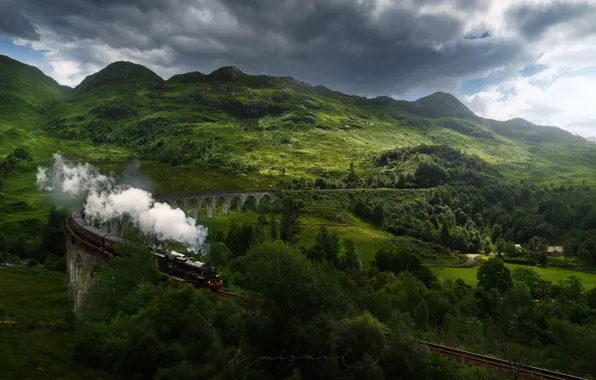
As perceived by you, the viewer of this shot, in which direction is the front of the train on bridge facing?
facing the viewer and to the right of the viewer

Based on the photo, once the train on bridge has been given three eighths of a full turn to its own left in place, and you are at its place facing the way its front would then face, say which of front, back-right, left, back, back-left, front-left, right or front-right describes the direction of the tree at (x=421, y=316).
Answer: right
